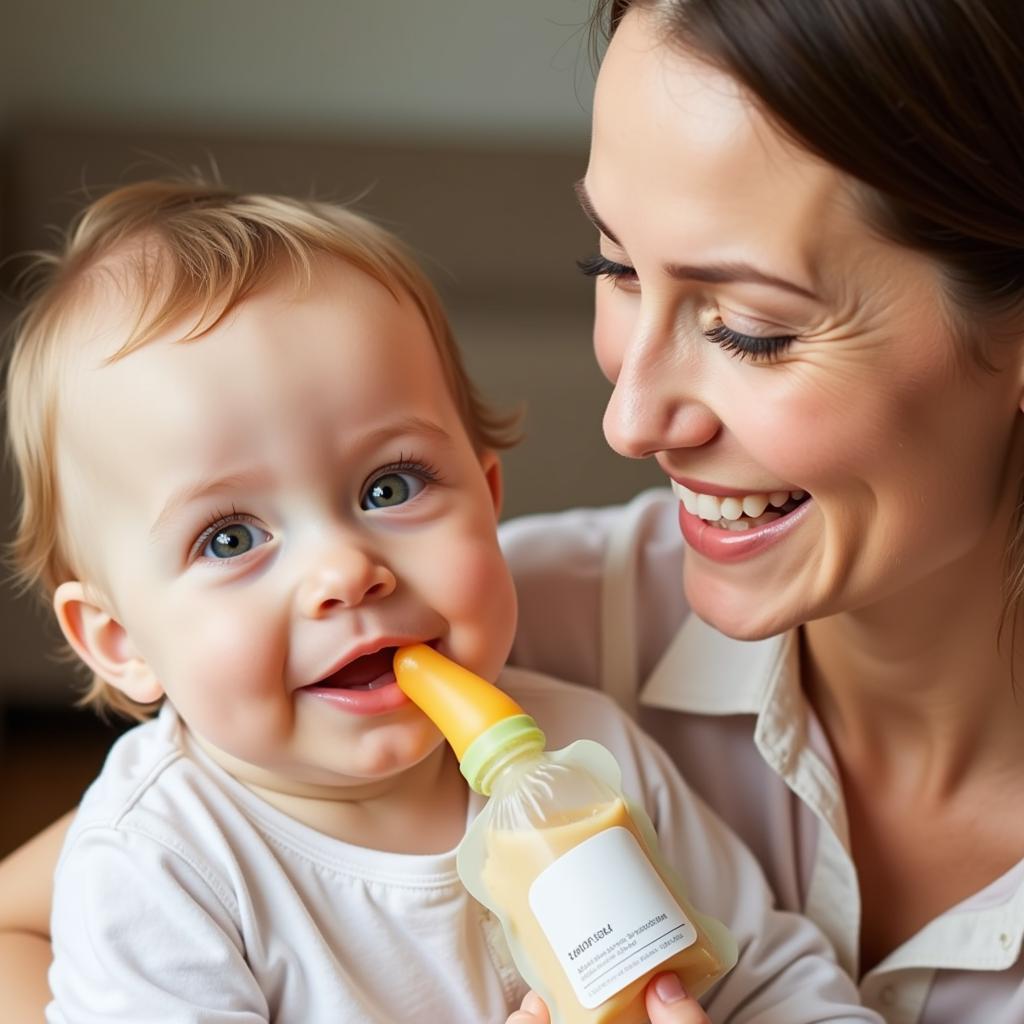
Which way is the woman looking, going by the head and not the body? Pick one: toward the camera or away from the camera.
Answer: toward the camera

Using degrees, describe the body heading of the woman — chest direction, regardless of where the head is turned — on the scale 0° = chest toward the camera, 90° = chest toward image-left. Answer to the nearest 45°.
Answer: approximately 45°

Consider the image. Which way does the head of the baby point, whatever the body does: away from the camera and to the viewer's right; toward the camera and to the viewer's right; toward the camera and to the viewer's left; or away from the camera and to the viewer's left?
toward the camera and to the viewer's right
